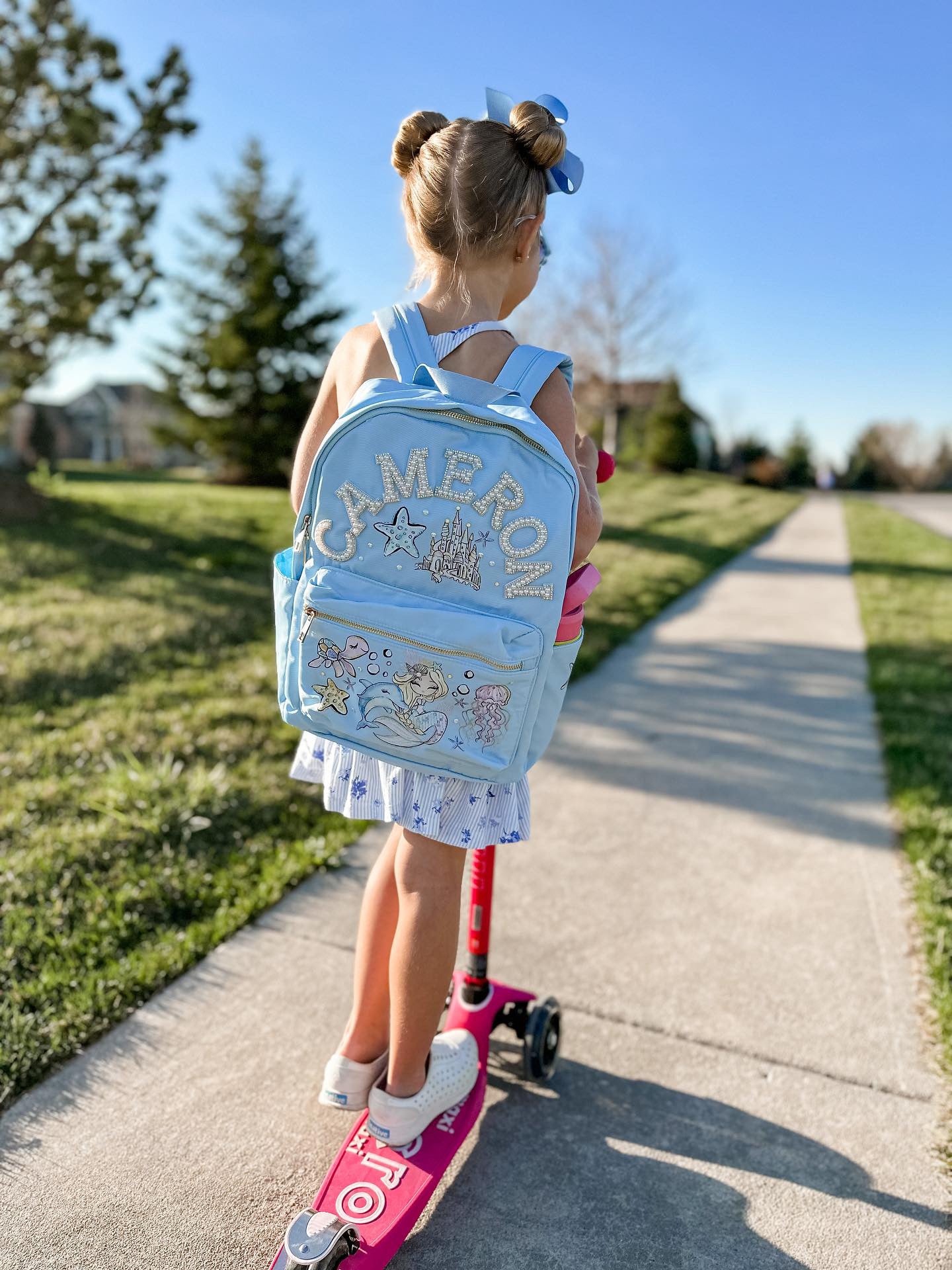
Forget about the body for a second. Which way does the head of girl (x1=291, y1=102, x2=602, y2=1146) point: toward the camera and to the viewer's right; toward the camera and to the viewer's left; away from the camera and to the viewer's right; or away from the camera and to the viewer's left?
away from the camera and to the viewer's right

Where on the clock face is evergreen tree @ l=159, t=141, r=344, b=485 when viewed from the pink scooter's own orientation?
The evergreen tree is roughly at 10 o'clock from the pink scooter.

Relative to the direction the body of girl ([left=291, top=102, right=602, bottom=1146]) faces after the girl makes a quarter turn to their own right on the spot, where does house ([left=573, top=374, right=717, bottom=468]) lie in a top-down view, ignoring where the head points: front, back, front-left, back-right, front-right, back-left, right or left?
back-left

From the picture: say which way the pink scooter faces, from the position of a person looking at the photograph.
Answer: facing away from the viewer and to the right of the viewer

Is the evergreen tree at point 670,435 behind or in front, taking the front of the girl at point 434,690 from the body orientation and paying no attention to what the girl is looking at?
in front

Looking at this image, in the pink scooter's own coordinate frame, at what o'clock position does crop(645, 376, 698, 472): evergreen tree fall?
The evergreen tree is roughly at 11 o'clock from the pink scooter.

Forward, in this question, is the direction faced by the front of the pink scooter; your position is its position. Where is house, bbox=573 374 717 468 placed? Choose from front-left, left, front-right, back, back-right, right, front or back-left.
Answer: front-left

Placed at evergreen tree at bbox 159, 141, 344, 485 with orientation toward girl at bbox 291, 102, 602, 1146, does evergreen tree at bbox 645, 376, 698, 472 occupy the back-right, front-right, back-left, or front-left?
back-left

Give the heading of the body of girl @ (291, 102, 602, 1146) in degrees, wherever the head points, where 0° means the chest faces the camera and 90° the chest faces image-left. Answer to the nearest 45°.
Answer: approximately 225°

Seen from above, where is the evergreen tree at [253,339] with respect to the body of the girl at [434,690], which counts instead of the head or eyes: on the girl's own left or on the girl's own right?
on the girl's own left
